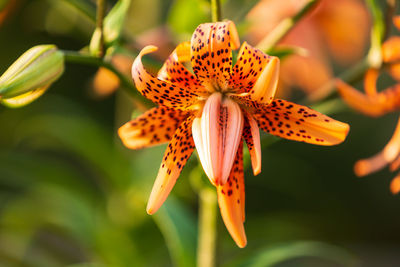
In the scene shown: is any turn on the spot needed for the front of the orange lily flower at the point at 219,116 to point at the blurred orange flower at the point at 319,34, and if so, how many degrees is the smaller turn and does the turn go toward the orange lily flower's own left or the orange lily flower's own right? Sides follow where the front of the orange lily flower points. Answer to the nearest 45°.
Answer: approximately 180°

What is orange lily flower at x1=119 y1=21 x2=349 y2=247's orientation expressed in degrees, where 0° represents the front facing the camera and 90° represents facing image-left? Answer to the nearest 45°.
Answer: approximately 0°
